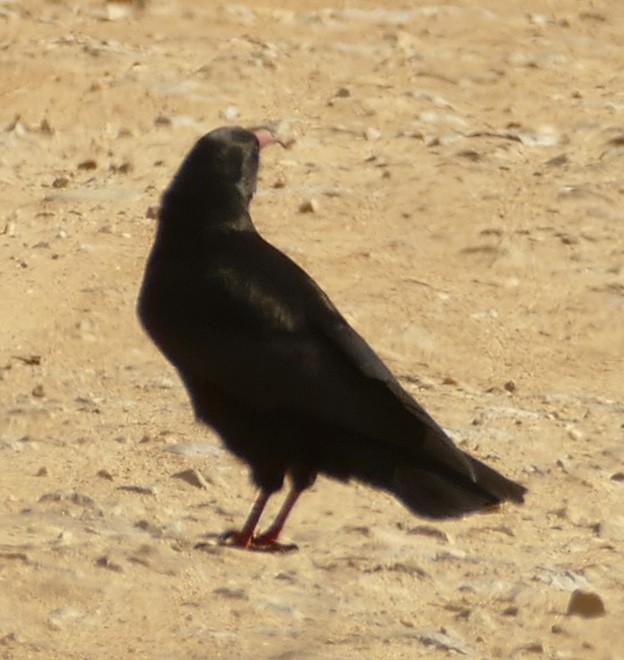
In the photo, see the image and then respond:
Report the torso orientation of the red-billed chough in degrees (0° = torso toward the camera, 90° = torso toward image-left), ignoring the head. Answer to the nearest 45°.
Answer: approximately 90°

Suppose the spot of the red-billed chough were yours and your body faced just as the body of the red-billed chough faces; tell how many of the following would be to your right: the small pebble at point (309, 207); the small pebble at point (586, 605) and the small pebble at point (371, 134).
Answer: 2

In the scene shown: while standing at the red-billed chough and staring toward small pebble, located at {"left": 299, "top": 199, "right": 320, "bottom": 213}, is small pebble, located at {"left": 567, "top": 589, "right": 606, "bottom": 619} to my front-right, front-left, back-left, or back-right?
back-right

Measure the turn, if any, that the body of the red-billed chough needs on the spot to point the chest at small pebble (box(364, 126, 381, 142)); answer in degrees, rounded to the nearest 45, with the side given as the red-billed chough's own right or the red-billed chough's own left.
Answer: approximately 90° to the red-billed chough's own right

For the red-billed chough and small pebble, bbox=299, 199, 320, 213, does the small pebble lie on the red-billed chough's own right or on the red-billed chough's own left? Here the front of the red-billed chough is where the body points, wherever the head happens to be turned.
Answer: on the red-billed chough's own right

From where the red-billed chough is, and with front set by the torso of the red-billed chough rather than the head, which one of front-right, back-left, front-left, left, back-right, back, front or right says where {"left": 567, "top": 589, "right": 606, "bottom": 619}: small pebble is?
back-left
